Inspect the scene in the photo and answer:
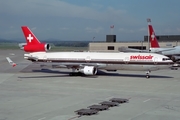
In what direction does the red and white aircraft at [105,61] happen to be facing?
to the viewer's right
